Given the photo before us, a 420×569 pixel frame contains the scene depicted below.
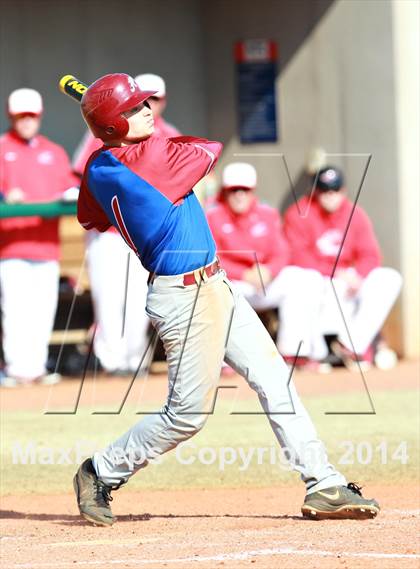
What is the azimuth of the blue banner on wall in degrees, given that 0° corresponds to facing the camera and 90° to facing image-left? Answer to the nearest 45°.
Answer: approximately 0°

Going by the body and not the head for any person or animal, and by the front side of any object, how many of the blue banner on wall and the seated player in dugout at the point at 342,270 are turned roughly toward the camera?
2

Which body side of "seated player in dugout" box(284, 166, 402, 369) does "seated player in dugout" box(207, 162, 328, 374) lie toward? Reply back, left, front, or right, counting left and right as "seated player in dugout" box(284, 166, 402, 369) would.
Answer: right

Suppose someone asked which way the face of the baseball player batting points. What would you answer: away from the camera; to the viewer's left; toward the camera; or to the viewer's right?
to the viewer's right

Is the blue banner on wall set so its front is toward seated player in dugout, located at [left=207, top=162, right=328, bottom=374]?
yes
